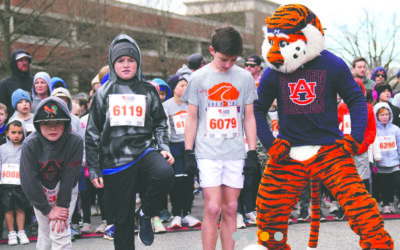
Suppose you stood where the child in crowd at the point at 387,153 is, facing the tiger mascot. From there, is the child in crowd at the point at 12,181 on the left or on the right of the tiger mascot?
right

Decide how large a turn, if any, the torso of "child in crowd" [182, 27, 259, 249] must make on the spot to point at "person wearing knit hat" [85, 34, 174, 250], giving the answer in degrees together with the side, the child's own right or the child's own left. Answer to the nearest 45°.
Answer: approximately 90° to the child's own right

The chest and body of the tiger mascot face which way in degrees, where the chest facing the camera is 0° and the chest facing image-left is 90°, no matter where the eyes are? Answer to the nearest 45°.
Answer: approximately 0°

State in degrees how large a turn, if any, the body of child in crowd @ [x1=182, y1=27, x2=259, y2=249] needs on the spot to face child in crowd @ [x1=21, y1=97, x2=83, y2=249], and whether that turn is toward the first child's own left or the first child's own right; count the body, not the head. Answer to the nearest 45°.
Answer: approximately 90° to the first child's own right

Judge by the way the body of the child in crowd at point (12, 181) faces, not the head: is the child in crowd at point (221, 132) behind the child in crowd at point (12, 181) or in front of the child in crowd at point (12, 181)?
in front

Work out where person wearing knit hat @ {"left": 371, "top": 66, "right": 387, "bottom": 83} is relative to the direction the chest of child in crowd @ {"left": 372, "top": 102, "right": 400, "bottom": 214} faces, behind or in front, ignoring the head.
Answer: behind

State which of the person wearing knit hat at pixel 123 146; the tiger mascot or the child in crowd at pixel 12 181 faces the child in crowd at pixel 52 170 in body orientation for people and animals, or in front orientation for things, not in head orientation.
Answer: the child in crowd at pixel 12 181
